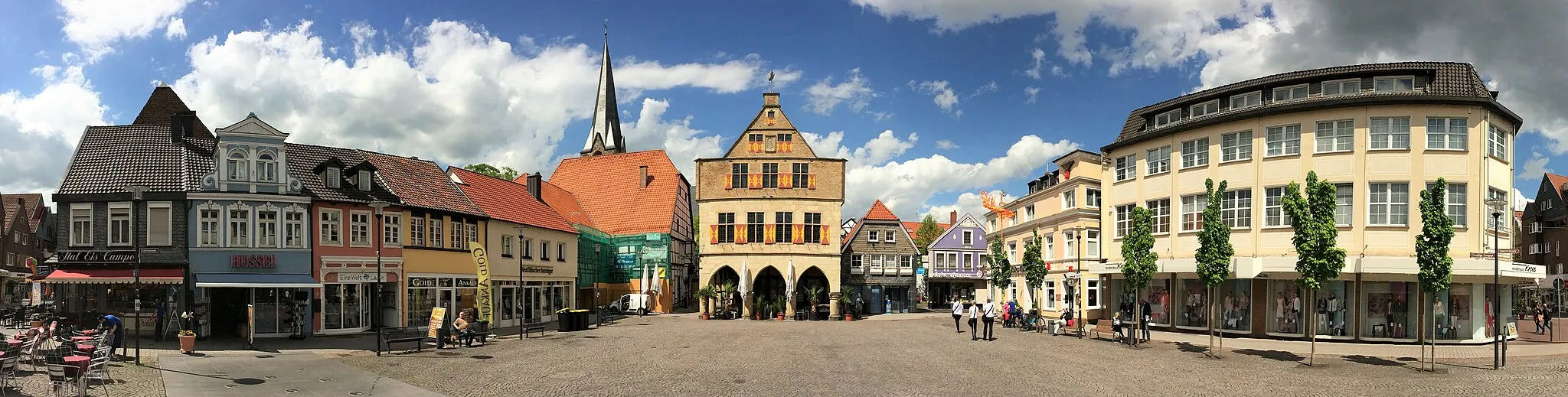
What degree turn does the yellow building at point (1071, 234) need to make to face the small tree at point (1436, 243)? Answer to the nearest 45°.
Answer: approximately 45° to its left

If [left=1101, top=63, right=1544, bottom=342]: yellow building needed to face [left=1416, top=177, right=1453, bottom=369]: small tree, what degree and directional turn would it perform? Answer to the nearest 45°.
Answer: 0° — it already faces it

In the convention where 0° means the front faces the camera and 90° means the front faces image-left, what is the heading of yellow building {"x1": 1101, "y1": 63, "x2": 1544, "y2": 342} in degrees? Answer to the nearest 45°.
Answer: approximately 0°

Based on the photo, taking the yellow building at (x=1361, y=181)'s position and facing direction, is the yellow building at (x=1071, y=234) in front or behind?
behind

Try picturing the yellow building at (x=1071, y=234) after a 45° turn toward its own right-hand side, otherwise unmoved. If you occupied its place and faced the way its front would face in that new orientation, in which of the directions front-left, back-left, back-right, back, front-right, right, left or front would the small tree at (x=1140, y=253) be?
left

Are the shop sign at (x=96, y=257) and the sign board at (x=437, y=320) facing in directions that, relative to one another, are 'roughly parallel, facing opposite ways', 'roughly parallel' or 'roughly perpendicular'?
roughly parallel

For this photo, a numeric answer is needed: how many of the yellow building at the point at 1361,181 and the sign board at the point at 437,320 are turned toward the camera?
2

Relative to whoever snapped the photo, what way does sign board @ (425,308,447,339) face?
facing the viewer

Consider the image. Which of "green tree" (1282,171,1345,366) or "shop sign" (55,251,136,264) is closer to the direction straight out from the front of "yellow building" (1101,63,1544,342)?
the green tree

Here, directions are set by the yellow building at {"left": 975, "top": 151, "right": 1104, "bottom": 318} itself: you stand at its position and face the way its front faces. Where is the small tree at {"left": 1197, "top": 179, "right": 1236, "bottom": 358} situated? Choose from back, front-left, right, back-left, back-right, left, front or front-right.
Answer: front-left

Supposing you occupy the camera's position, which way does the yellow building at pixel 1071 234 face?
facing the viewer and to the left of the viewer
